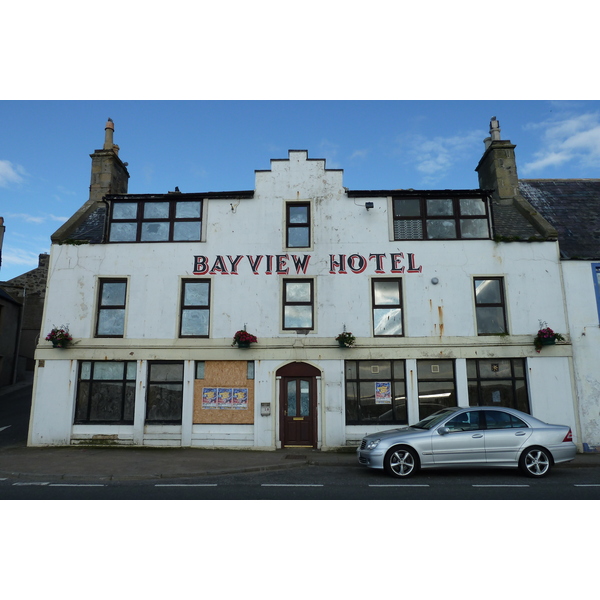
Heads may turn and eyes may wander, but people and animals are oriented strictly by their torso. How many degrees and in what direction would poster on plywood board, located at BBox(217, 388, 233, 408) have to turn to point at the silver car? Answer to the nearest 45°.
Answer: approximately 45° to its left

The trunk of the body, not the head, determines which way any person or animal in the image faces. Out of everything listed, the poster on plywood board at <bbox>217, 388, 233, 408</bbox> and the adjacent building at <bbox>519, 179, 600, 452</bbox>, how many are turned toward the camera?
2

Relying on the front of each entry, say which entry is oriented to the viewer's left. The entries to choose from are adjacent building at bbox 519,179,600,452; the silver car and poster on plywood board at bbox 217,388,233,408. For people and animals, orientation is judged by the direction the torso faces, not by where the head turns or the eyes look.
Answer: the silver car

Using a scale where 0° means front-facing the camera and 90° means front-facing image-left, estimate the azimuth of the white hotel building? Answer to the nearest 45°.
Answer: approximately 0°

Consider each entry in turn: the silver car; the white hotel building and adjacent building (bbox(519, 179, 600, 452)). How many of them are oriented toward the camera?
2

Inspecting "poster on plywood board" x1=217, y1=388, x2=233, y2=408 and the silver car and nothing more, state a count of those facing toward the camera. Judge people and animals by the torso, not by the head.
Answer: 1

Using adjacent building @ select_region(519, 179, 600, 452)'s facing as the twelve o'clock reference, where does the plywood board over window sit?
The plywood board over window is roughly at 2 o'clock from the adjacent building.

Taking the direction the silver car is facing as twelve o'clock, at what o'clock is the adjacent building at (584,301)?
The adjacent building is roughly at 4 o'clock from the silver car.

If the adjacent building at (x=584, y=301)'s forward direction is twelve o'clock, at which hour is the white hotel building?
The white hotel building is roughly at 2 o'clock from the adjacent building.

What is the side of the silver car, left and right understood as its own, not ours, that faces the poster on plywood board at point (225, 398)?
front

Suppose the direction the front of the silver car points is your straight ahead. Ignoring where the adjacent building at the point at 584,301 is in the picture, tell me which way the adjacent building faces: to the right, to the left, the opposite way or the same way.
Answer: to the left

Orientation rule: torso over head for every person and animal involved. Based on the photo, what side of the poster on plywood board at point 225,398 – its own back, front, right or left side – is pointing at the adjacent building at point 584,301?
left

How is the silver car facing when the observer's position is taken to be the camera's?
facing to the left of the viewer

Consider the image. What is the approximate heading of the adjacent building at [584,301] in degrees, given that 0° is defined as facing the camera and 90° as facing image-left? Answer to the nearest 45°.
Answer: approximately 0°

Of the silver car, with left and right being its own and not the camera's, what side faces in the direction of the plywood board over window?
front
